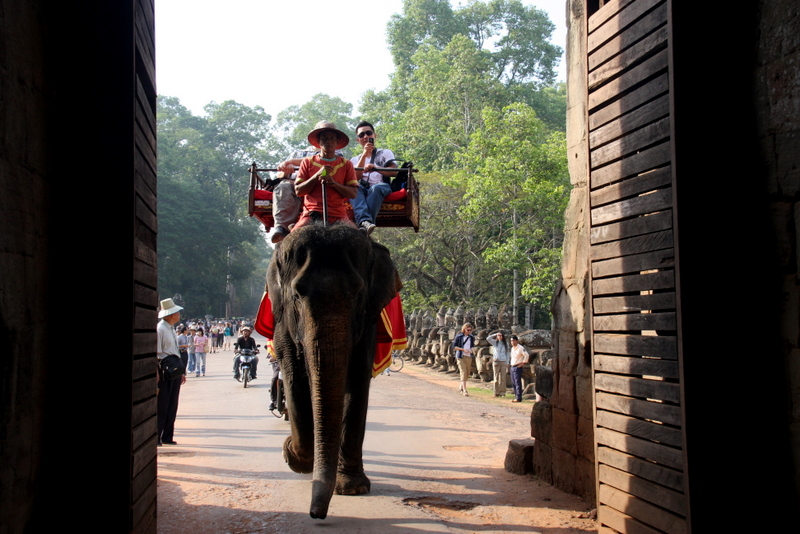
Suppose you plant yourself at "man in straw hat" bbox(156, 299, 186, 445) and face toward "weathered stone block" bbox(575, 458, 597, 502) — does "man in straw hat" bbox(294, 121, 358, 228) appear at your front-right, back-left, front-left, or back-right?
front-right

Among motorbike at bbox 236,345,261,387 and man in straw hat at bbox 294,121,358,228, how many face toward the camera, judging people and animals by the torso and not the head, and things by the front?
2

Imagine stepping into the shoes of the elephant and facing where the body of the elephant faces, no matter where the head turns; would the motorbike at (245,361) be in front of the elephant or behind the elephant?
behind

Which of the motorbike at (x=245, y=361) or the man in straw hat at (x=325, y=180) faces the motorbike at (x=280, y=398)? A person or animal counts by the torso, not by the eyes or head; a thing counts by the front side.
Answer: the motorbike at (x=245, y=361)

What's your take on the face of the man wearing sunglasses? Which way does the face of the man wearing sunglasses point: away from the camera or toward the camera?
toward the camera

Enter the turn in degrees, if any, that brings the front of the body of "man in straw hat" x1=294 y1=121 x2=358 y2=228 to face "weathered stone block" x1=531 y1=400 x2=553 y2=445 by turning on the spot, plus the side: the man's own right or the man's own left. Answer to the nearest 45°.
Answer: approximately 90° to the man's own left

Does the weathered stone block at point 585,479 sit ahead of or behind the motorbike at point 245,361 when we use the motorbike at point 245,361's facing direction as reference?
ahead

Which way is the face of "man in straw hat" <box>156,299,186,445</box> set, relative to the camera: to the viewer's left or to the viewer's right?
to the viewer's right

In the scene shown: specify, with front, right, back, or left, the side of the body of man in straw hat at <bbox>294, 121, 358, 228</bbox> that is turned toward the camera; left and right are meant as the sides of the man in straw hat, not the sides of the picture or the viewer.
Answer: front

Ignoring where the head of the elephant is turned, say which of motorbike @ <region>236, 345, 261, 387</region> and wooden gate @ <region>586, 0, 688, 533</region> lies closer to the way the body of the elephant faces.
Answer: the wooden gate

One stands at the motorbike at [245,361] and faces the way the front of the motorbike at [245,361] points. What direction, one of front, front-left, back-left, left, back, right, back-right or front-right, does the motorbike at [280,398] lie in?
front

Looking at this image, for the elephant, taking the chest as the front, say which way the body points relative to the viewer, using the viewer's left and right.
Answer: facing the viewer
